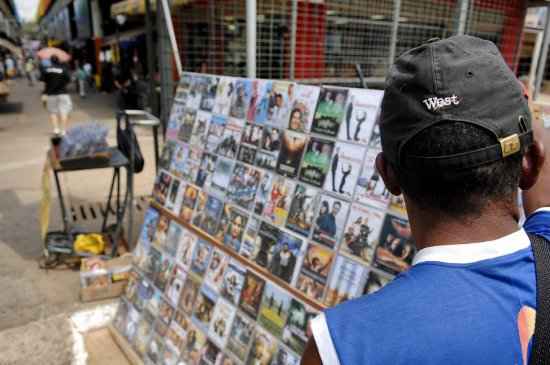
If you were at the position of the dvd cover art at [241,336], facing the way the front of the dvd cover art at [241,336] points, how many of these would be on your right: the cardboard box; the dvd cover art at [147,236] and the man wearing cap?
2

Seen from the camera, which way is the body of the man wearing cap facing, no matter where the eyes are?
away from the camera

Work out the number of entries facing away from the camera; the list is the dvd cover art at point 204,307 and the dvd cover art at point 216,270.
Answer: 0

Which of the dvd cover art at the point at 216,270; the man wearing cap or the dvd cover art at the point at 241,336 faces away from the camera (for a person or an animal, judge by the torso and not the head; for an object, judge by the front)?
the man wearing cap

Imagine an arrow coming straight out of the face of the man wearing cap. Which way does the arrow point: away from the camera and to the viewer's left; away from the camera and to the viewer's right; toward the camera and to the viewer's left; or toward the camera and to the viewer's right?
away from the camera and to the viewer's left

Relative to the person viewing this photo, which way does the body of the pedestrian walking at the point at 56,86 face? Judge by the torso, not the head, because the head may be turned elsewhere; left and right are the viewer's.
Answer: facing away from the viewer

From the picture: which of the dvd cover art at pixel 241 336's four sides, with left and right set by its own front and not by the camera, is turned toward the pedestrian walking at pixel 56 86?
right

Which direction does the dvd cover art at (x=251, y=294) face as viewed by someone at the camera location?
facing the viewer and to the left of the viewer

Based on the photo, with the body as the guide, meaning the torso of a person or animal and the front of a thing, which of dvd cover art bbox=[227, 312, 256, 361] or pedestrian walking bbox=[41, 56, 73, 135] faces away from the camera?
the pedestrian walking

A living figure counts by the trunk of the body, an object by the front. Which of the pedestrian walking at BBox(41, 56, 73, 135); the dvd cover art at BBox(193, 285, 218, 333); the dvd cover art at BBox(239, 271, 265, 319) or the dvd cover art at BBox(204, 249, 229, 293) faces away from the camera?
the pedestrian walking

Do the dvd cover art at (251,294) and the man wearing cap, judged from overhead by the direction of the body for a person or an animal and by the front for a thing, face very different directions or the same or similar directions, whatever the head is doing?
very different directions

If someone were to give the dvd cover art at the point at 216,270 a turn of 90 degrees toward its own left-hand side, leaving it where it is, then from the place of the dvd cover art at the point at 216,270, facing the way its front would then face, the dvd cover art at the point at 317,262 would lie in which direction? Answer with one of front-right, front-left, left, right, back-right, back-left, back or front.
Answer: front

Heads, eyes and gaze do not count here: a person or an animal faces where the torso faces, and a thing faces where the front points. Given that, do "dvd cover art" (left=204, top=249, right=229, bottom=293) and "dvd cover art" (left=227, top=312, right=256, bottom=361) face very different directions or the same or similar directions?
same or similar directions
